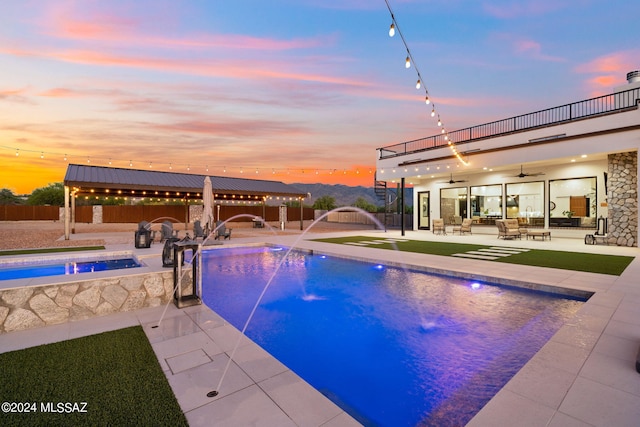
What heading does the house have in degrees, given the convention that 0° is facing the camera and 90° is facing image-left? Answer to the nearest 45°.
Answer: approximately 45°

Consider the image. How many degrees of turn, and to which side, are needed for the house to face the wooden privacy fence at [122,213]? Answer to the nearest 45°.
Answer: approximately 45° to its right

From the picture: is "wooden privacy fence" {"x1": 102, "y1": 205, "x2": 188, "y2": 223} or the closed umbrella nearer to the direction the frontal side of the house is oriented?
the closed umbrella

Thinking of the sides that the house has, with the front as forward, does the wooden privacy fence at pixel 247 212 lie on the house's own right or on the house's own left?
on the house's own right

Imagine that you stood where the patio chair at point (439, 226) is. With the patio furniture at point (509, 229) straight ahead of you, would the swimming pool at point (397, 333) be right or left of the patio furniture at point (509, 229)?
right

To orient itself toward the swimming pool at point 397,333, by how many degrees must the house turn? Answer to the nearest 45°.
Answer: approximately 45° to its left

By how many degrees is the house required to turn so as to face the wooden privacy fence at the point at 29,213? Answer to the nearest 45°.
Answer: approximately 45° to its right

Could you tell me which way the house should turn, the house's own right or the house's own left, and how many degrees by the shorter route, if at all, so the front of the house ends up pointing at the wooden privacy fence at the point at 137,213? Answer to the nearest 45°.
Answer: approximately 45° to the house's own right
